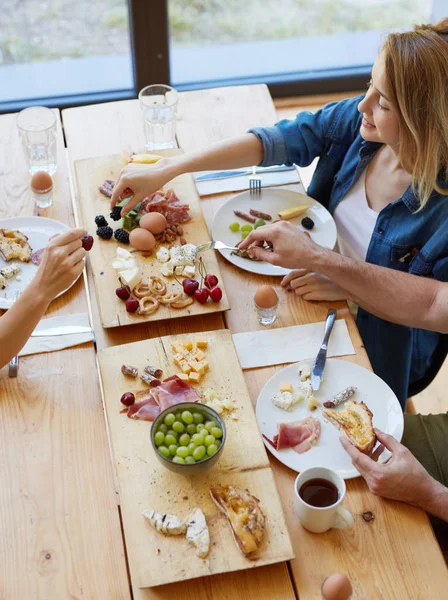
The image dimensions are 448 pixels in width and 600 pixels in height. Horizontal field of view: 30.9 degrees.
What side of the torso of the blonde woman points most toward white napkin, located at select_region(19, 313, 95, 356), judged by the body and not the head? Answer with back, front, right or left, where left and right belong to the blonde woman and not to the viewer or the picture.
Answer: front

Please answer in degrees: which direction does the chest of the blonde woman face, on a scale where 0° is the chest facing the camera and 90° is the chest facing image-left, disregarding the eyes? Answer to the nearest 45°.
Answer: approximately 45°

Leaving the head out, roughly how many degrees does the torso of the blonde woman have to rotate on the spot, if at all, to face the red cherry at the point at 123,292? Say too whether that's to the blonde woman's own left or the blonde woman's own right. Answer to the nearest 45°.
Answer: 0° — they already face it

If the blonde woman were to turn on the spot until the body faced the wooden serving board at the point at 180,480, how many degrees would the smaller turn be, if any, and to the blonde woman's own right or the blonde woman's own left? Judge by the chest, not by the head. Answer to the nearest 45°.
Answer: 0° — they already face it

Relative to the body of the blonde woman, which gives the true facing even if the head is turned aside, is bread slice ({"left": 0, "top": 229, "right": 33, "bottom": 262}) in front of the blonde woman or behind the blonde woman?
in front

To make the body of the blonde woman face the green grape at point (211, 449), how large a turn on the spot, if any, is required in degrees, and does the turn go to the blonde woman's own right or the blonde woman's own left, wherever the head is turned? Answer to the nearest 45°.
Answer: approximately 45° to the blonde woman's own left

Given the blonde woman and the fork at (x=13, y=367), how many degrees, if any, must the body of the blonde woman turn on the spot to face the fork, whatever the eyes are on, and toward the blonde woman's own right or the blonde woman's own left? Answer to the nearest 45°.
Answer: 0° — they already face it

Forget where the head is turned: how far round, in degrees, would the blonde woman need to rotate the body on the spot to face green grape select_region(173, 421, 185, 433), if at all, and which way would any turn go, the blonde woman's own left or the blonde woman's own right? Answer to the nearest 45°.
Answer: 0° — they already face it

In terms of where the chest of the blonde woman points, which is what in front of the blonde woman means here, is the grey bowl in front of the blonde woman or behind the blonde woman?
in front

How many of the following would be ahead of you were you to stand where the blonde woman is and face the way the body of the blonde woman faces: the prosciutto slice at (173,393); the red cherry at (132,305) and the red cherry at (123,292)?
3

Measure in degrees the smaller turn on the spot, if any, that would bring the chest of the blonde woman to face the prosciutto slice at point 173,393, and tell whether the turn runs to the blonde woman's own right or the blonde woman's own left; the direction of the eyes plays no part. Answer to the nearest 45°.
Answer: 0° — they already face it

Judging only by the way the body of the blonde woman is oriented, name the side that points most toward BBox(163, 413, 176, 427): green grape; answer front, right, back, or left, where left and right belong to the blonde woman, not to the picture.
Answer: front

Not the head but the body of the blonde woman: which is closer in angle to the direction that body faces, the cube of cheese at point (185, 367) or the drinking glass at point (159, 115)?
the cube of cheese

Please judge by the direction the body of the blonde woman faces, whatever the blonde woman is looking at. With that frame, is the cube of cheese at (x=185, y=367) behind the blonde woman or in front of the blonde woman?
in front

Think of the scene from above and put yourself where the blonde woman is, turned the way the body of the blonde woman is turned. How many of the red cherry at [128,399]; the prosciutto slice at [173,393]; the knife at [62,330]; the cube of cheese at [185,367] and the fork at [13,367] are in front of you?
5

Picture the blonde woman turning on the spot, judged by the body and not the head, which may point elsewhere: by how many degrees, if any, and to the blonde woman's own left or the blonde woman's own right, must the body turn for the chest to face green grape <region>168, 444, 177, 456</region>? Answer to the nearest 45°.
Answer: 0° — they already face it

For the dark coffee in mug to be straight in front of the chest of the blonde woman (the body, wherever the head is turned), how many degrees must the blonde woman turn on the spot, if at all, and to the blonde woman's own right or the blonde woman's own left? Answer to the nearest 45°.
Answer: approximately 45° to the blonde woman's own left
